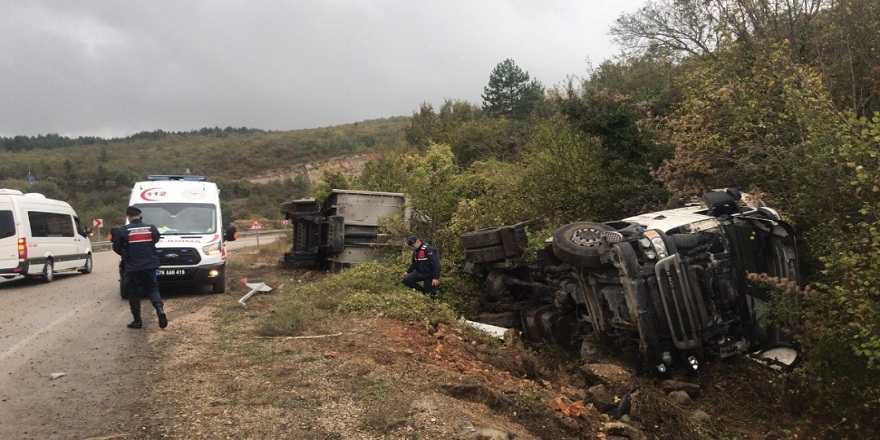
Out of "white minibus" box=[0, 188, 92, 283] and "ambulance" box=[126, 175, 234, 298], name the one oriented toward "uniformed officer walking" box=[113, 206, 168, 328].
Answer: the ambulance

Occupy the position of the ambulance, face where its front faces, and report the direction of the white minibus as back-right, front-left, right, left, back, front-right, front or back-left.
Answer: back-right

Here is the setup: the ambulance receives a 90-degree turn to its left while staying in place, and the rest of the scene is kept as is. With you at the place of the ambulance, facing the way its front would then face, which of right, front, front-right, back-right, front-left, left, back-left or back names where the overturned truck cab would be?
front-right

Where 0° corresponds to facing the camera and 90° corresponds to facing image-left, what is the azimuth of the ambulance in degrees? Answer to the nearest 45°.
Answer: approximately 0°

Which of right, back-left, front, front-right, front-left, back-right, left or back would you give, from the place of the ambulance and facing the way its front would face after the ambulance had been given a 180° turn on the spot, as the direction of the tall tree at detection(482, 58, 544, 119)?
front-right

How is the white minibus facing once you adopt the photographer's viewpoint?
facing away from the viewer and to the right of the viewer

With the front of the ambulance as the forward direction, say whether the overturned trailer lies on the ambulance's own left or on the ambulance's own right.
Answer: on the ambulance's own left

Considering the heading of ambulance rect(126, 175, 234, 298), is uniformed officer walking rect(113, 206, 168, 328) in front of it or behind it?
in front
